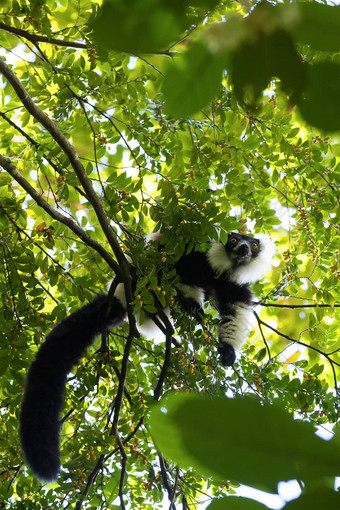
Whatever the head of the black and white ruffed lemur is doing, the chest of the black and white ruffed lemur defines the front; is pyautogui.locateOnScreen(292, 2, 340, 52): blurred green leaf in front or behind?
in front

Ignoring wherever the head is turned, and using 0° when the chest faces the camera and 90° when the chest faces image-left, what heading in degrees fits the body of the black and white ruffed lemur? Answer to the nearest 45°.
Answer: approximately 315°

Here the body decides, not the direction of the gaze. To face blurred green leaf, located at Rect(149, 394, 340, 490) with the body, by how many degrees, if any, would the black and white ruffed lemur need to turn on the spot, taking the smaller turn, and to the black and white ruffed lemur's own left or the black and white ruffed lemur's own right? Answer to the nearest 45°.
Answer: approximately 45° to the black and white ruffed lemur's own right

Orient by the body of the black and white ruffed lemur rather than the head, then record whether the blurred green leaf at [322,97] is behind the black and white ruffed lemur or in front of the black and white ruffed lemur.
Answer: in front
